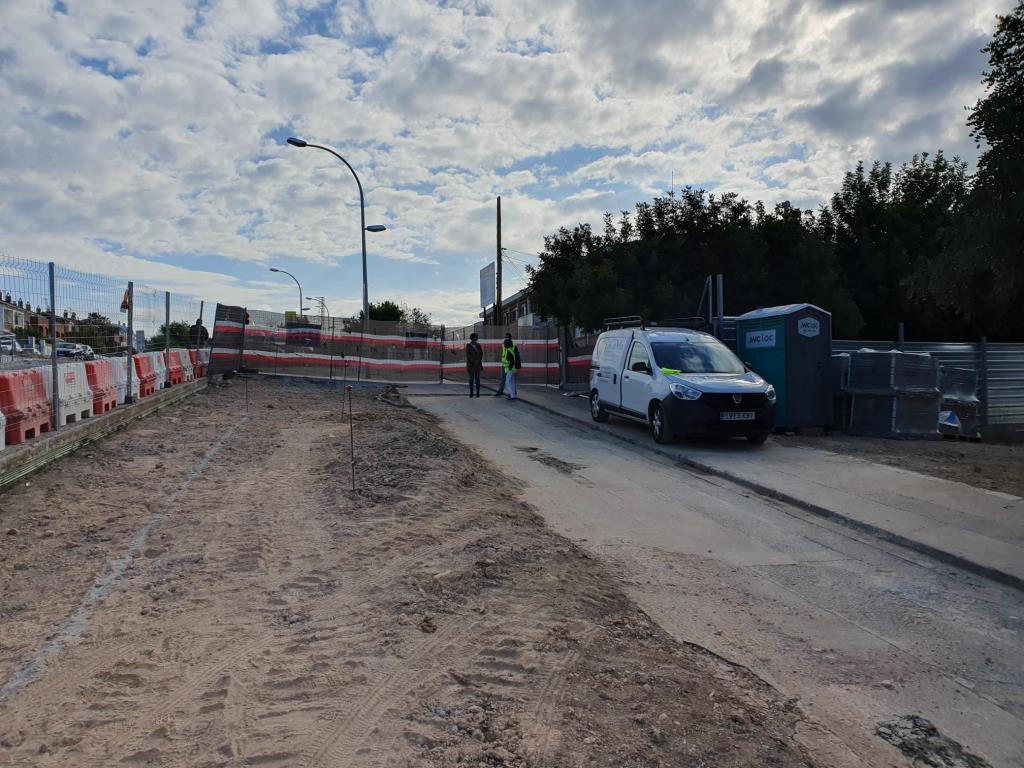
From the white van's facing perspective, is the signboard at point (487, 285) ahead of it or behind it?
behind

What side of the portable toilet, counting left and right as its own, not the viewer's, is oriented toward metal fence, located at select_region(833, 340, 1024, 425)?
left

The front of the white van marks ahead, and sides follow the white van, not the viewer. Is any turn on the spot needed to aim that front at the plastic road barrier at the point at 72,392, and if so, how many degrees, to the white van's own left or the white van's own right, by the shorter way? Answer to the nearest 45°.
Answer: approximately 90° to the white van's own right

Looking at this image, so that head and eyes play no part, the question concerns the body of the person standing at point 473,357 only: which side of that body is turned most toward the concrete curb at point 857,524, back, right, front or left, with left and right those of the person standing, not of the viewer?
front

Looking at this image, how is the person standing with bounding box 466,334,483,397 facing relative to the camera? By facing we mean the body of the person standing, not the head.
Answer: toward the camera

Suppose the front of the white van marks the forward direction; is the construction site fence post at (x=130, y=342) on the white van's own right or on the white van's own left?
on the white van's own right

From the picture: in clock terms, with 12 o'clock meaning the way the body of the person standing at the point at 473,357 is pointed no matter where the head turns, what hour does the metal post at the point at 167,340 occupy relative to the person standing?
The metal post is roughly at 2 o'clock from the person standing.

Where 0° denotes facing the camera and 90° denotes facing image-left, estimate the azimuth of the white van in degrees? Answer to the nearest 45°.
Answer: approximately 315°

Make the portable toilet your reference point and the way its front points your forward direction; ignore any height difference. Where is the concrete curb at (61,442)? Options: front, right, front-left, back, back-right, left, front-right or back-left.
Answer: right

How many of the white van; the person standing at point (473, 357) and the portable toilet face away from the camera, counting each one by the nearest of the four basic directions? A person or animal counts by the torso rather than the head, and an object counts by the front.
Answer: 0

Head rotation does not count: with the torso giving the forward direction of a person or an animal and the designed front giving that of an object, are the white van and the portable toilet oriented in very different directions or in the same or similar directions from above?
same or similar directions

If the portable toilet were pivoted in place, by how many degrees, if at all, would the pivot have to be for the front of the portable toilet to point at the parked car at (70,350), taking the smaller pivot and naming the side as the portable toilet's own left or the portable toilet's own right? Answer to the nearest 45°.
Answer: approximately 90° to the portable toilet's own right

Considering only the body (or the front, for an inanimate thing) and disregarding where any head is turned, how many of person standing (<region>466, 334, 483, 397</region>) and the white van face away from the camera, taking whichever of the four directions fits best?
0

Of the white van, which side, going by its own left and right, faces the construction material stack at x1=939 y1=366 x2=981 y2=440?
left
